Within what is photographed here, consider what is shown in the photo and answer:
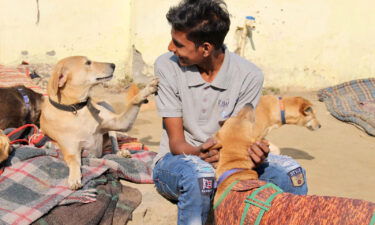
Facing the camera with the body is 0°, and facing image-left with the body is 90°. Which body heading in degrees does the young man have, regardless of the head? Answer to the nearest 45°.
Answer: approximately 0°

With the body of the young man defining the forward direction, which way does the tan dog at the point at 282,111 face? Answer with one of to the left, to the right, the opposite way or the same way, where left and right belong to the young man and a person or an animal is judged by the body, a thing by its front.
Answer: to the left

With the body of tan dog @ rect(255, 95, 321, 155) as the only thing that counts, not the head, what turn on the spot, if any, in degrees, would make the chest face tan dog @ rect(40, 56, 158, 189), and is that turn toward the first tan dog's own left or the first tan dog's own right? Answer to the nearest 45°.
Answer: approximately 135° to the first tan dog's own right

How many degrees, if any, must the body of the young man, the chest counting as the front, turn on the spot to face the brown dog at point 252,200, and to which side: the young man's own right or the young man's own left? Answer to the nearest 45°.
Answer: approximately 45° to the young man's own left

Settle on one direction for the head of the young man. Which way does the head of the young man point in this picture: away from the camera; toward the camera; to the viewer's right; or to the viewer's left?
to the viewer's left

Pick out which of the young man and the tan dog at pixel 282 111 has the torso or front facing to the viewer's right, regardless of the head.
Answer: the tan dog

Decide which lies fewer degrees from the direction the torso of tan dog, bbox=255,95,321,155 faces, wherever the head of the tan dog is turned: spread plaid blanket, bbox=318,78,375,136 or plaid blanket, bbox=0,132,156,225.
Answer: the spread plaid blanket
